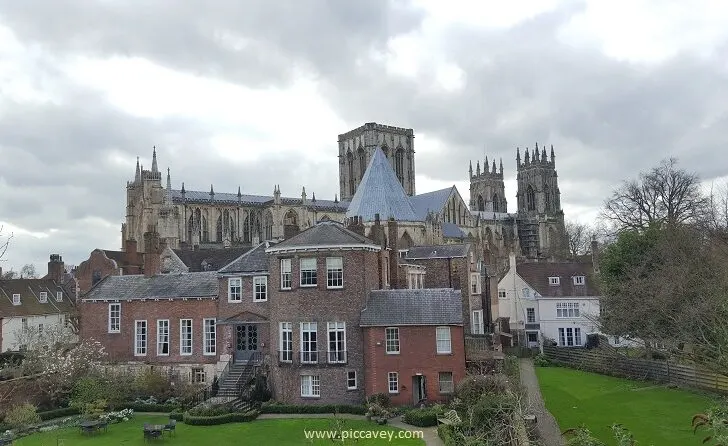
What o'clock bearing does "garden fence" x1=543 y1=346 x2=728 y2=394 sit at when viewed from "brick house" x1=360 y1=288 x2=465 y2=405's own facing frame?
The garden fence is roughly at 8 o'clock from the brick house.

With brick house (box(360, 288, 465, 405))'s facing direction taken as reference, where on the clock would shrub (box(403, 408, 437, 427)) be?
The shrub is roughly at 12 o'clock from the brick house.

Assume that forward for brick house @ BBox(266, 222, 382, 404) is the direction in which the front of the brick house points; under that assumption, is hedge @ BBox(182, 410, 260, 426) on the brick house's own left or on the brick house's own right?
on the brick house's own right

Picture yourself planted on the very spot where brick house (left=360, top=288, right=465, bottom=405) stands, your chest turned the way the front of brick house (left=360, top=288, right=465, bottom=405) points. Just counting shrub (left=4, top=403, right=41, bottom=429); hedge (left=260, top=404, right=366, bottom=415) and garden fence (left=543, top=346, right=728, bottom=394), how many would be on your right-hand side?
2

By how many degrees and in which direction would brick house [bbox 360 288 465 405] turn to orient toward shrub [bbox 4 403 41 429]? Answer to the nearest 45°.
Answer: approximately 90° to its right

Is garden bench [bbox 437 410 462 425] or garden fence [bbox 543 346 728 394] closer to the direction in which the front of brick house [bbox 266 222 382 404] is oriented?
the garden bench

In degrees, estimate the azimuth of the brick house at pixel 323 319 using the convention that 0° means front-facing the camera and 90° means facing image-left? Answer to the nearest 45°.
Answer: approximately 0°

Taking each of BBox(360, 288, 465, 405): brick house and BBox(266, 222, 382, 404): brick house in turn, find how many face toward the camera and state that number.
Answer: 2

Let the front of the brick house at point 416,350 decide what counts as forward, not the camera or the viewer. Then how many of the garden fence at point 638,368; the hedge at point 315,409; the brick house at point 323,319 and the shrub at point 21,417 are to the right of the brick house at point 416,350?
3

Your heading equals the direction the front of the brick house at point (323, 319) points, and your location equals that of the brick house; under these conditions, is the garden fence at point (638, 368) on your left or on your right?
on your left
